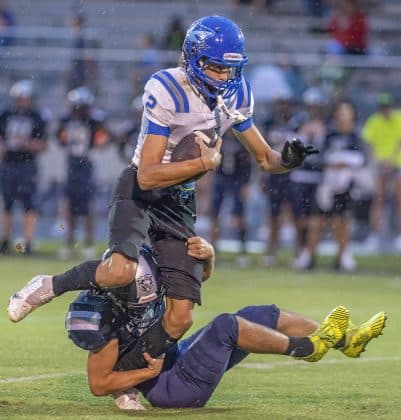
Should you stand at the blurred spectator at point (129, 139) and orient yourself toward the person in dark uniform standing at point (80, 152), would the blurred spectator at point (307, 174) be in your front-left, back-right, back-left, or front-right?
back-left

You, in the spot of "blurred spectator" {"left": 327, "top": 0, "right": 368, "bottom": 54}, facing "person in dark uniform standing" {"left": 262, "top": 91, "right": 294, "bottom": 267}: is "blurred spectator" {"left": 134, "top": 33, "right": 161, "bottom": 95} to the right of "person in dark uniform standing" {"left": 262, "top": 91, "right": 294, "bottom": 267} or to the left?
right

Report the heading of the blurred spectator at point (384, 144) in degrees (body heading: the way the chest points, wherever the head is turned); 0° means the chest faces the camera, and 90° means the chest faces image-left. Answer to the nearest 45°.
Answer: approximately 0°

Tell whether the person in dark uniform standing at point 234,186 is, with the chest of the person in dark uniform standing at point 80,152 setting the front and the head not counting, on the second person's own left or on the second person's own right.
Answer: on the second person's own left

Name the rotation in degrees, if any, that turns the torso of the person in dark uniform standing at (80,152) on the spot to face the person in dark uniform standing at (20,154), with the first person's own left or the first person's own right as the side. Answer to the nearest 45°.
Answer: approximately 90° to the first person's own right

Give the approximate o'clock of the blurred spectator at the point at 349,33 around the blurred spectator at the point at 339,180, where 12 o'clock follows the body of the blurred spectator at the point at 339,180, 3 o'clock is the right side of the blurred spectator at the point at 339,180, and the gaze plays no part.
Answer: the blurred spectator at the point at 349,33 is roughly at 6 o'clock from the blurred spectator at the point at 339,180.

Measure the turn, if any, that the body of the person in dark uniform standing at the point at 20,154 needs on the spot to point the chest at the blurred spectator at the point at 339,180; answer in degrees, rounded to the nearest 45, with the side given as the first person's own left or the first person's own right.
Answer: approximately 90° to the first person's own left

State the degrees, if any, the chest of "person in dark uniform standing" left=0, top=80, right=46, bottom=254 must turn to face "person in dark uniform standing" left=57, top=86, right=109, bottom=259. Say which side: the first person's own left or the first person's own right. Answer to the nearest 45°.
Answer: approximately 90° to the first person's own left

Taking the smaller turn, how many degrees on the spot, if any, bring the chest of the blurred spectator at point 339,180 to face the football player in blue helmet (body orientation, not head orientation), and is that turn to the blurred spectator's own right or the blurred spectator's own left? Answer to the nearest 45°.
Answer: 0° — they already face them

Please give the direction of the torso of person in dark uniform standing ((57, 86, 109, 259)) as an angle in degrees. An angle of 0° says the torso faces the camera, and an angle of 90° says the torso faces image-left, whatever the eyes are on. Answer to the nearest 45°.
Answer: approximately 0°
